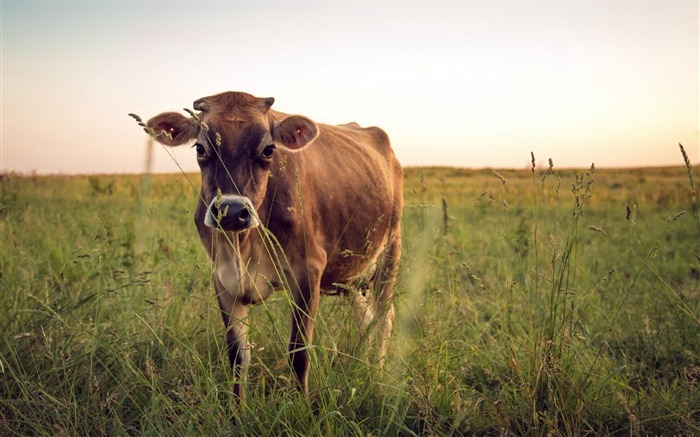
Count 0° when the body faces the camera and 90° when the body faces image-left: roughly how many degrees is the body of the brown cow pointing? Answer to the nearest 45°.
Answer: approximately 45°
